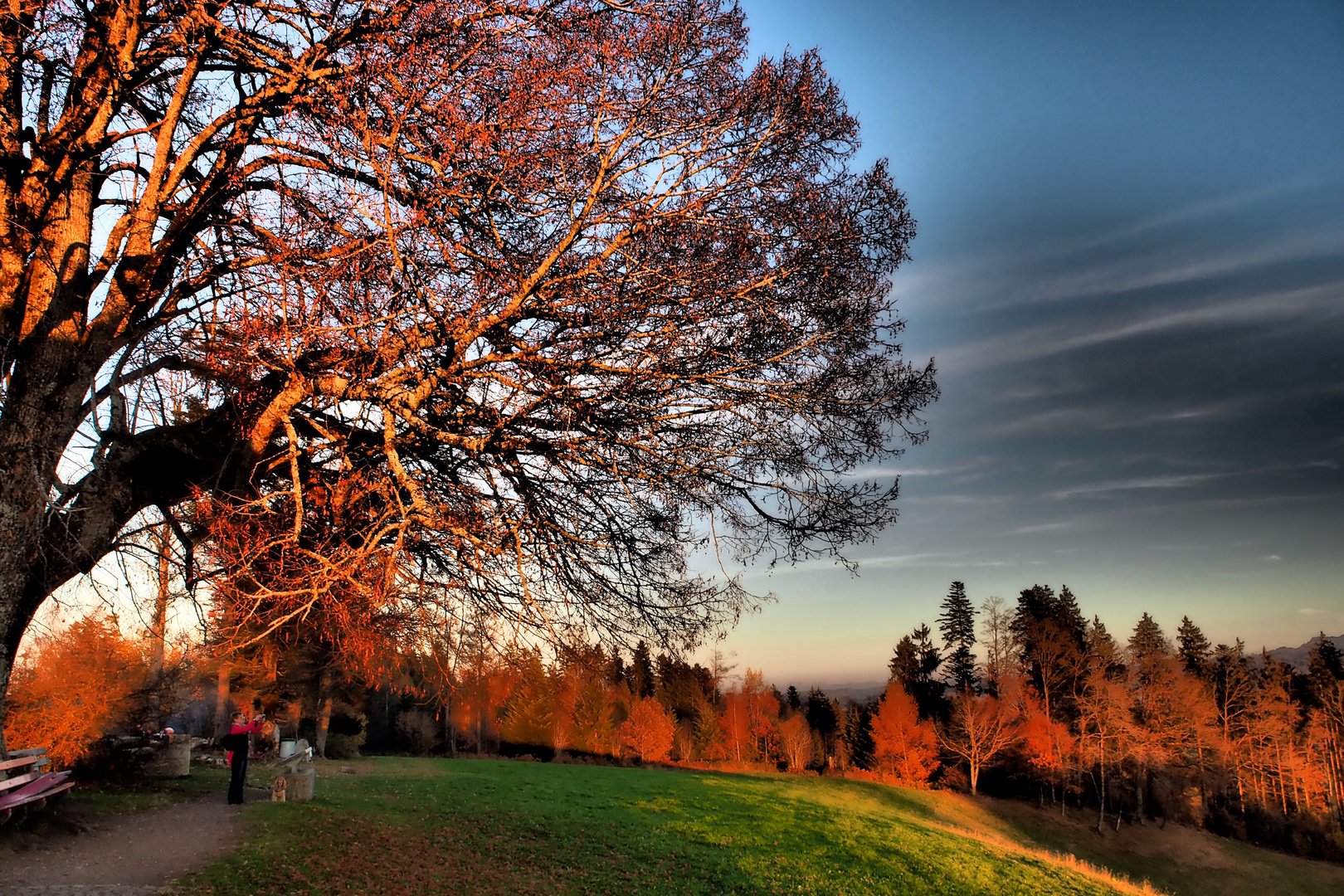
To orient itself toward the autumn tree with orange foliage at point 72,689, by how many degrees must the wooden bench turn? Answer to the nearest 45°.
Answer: approximately 135° to its left

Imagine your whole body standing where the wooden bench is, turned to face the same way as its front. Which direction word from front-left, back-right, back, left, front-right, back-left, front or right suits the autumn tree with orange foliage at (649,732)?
left

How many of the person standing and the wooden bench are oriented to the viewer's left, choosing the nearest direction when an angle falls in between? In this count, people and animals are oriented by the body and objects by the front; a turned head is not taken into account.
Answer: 0

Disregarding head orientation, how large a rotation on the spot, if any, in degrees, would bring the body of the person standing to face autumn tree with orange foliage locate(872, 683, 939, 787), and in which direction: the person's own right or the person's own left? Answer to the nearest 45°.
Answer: approximately 45° to the person's own left

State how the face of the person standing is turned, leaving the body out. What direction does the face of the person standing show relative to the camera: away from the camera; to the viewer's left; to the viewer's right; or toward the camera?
to the viewer's right

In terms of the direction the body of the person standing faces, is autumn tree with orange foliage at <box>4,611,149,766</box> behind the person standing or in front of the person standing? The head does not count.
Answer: behind

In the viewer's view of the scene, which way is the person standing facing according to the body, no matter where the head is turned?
to the viewer's right

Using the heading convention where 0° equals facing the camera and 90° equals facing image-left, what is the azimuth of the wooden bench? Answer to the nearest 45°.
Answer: approximately 315°
